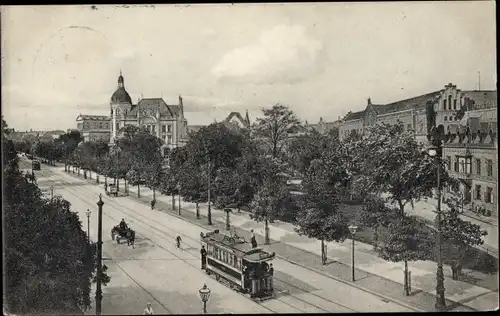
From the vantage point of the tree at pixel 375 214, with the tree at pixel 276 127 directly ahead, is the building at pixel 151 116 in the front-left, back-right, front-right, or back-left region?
front-left

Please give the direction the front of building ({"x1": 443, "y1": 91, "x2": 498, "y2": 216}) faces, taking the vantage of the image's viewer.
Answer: facing the viewer and to the left of the viewer

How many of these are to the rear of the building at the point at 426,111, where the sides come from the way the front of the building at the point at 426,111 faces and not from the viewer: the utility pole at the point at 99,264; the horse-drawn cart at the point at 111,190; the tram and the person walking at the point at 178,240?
0

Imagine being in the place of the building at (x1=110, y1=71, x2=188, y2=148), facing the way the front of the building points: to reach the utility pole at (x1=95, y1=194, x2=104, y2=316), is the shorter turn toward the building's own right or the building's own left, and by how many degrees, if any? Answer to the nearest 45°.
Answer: approximately 45° to the building's own left

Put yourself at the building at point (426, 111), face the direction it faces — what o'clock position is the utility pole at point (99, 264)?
The utility pole is roughly at 12 o'clock from the building.

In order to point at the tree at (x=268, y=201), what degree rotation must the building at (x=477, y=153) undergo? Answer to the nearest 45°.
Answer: approximately 45° to its right

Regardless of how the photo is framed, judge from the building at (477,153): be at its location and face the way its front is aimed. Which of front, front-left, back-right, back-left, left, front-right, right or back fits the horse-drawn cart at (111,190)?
front-right

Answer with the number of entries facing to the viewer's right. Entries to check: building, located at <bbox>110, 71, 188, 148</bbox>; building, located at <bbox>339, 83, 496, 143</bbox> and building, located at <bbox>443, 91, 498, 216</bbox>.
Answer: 0

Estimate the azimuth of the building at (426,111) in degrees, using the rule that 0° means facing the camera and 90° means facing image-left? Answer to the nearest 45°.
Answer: approximately 45°

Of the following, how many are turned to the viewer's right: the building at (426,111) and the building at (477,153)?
0

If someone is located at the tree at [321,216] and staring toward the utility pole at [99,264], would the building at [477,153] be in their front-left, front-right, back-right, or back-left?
back-left

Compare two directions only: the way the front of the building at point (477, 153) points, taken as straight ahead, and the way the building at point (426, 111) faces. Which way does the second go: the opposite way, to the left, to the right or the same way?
the same way
